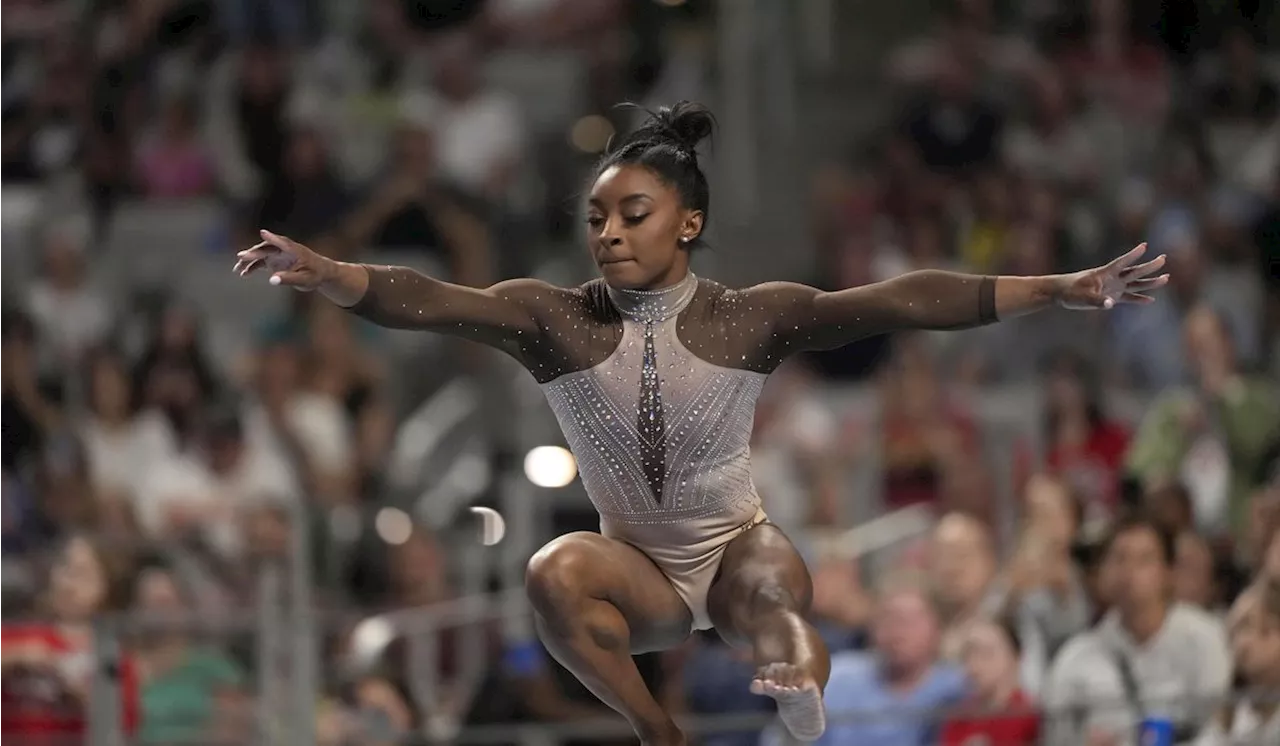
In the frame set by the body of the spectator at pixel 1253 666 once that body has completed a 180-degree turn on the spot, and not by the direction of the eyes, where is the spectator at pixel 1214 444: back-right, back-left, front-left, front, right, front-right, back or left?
front-left

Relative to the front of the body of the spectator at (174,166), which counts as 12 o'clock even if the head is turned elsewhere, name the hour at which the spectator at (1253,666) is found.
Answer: the spectator at (1253,666) is roughly at 11 o'clock from the spectator at (174,166).

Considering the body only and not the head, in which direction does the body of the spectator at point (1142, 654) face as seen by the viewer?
toward the camera

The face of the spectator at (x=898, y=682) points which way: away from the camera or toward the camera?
toward the camera

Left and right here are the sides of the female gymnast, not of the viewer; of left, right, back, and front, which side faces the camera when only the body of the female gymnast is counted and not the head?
front

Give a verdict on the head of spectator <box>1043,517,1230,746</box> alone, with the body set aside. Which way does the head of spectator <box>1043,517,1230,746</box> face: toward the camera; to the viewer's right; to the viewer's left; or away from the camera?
toward the camera

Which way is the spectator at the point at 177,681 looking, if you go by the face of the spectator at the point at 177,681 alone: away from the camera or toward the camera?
toward the camera

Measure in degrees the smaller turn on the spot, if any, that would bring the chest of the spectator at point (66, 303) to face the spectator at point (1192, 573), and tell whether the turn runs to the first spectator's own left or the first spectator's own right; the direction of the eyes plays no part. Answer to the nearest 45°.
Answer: approximately 45° to the first spectator's own left

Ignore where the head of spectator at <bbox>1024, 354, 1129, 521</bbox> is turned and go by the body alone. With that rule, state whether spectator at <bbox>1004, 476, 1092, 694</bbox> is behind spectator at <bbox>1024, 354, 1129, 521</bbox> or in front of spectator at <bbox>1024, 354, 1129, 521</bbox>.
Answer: in front

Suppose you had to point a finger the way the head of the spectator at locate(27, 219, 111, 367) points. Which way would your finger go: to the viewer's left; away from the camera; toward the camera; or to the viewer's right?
toward the camera

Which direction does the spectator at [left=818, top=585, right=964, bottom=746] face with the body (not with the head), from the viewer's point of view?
toward the camera

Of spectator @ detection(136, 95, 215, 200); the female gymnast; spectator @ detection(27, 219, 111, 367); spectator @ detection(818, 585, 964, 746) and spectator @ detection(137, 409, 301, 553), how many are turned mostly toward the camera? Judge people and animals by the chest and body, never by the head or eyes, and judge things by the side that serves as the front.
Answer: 5

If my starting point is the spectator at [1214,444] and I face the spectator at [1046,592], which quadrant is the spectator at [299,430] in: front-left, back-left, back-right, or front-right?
front-right

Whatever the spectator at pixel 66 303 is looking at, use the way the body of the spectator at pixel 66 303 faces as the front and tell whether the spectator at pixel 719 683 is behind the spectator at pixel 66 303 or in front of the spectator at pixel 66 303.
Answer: in front

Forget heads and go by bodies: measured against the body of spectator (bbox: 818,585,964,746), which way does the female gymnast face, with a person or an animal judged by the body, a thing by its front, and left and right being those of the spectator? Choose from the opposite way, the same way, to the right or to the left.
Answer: the same way

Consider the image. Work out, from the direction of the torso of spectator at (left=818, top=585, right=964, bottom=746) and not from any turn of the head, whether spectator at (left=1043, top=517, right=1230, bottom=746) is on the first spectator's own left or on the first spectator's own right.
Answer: on the first spectator's own left
